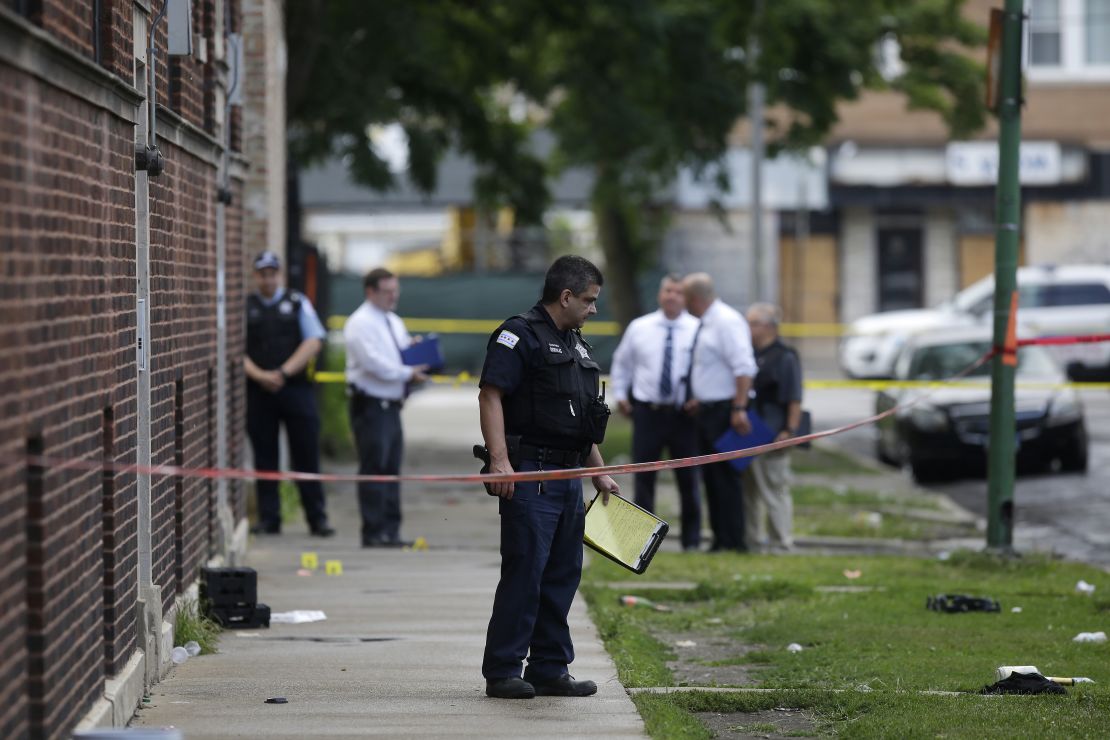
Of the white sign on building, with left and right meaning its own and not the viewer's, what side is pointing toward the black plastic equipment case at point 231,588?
front

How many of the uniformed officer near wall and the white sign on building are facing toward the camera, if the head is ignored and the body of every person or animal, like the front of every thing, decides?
2

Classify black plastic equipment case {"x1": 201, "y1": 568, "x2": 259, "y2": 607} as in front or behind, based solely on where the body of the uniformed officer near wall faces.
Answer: in front

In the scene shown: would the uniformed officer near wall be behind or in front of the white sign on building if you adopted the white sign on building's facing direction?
in front

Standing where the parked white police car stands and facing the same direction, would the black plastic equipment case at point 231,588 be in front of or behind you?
in front

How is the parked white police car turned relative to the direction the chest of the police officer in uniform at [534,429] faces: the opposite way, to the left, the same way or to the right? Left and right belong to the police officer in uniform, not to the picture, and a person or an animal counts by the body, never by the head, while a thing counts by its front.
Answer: to the right

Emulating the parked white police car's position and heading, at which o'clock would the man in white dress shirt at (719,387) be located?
The man in white dress shirt is roughly at 11 o'clock from the parked white police car.

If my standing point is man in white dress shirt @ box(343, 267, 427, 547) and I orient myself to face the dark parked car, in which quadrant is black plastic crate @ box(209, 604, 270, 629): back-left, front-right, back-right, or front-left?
back-right

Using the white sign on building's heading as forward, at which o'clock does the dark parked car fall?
The dark parked car is roughly at 12 o'clock from the white sign on building.

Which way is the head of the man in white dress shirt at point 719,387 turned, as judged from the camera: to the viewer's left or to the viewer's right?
to the viewer's left

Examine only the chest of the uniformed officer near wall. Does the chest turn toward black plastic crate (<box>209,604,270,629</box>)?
yes

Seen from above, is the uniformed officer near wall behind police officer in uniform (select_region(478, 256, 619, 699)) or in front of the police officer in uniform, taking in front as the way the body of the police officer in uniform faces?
behind

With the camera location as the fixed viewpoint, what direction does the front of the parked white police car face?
facing the viewer and to the left of the viewer
